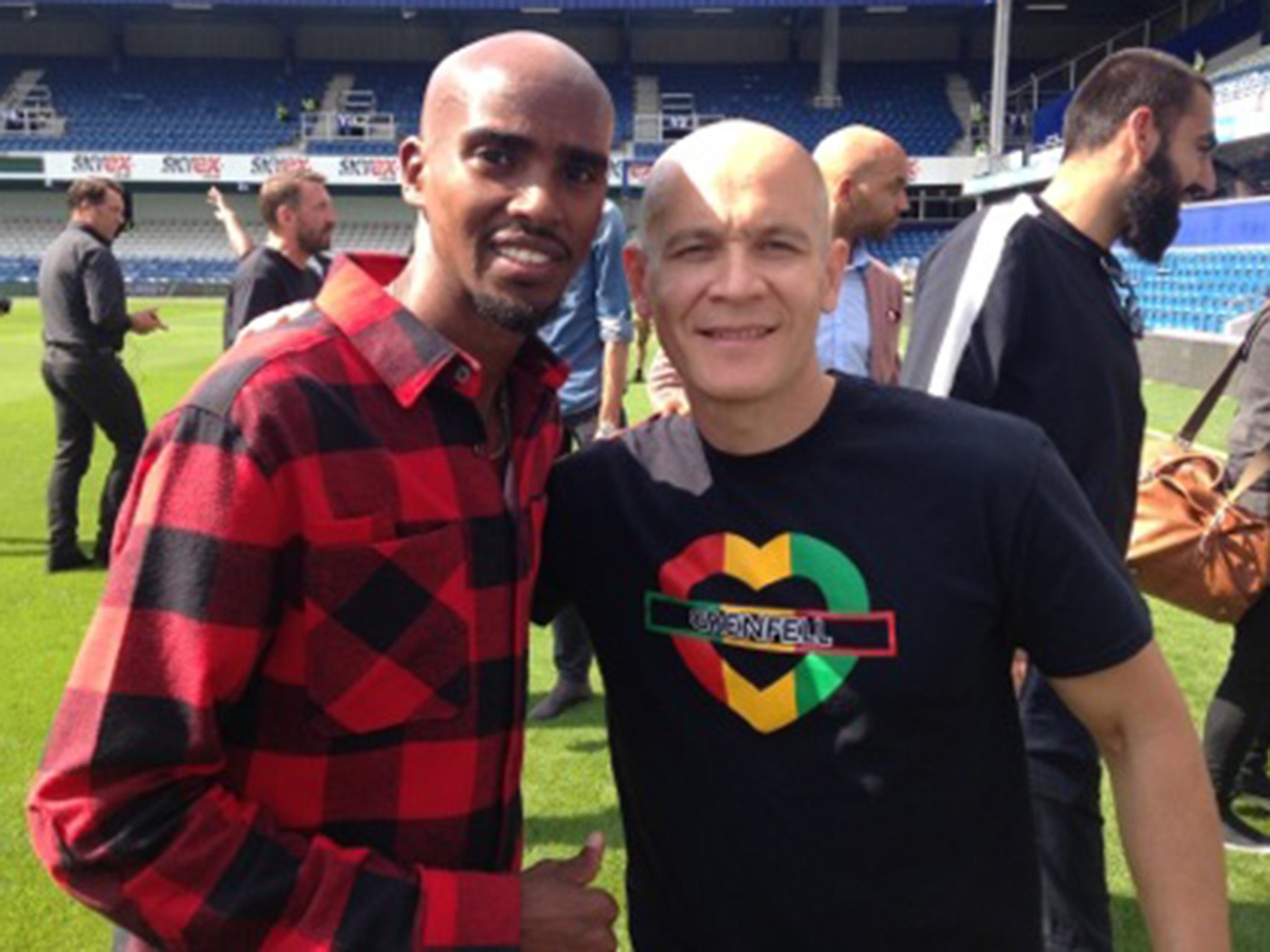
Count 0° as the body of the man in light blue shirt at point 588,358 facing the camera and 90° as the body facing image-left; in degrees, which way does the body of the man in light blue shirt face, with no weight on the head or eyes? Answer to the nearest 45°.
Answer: approximately 45°

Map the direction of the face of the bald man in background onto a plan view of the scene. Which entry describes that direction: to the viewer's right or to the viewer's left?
to the viewer's right

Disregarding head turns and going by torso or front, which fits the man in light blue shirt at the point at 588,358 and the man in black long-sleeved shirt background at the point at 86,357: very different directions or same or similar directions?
very different directions

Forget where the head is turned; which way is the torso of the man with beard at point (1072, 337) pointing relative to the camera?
to the viewer's right

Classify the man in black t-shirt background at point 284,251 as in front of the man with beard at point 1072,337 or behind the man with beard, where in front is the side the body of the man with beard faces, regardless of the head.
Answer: behind

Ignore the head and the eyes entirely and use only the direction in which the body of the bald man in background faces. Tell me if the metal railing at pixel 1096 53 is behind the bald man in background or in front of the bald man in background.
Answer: behind

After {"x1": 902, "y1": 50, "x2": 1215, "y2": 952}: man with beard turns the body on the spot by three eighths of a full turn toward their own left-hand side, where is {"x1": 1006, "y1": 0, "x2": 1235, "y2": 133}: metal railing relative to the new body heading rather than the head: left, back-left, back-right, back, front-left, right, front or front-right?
front-right

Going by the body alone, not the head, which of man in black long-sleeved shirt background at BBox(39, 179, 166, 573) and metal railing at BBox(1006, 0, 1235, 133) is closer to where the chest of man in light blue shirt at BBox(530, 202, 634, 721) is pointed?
the man in black long-sleeved shirt background

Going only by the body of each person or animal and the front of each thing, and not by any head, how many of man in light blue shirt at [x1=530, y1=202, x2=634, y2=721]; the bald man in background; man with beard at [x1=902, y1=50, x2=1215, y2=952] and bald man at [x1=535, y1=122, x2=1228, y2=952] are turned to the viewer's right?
1

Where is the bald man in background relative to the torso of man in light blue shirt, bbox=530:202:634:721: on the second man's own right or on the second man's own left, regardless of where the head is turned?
on the second man's own left

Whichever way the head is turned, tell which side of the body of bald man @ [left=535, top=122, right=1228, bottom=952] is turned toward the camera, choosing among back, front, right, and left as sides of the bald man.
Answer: front
